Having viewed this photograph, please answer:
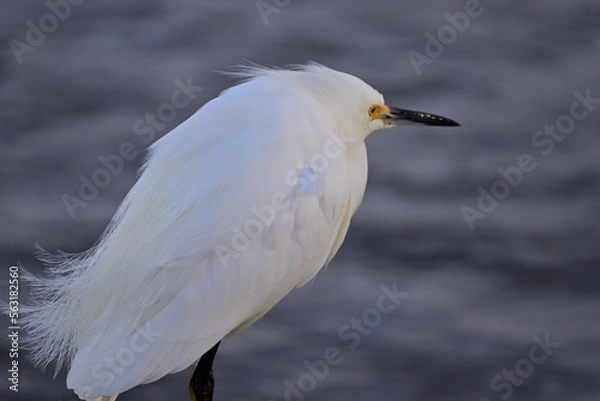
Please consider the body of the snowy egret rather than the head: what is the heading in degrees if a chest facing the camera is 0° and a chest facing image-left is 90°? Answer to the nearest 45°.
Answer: approximately 270°
